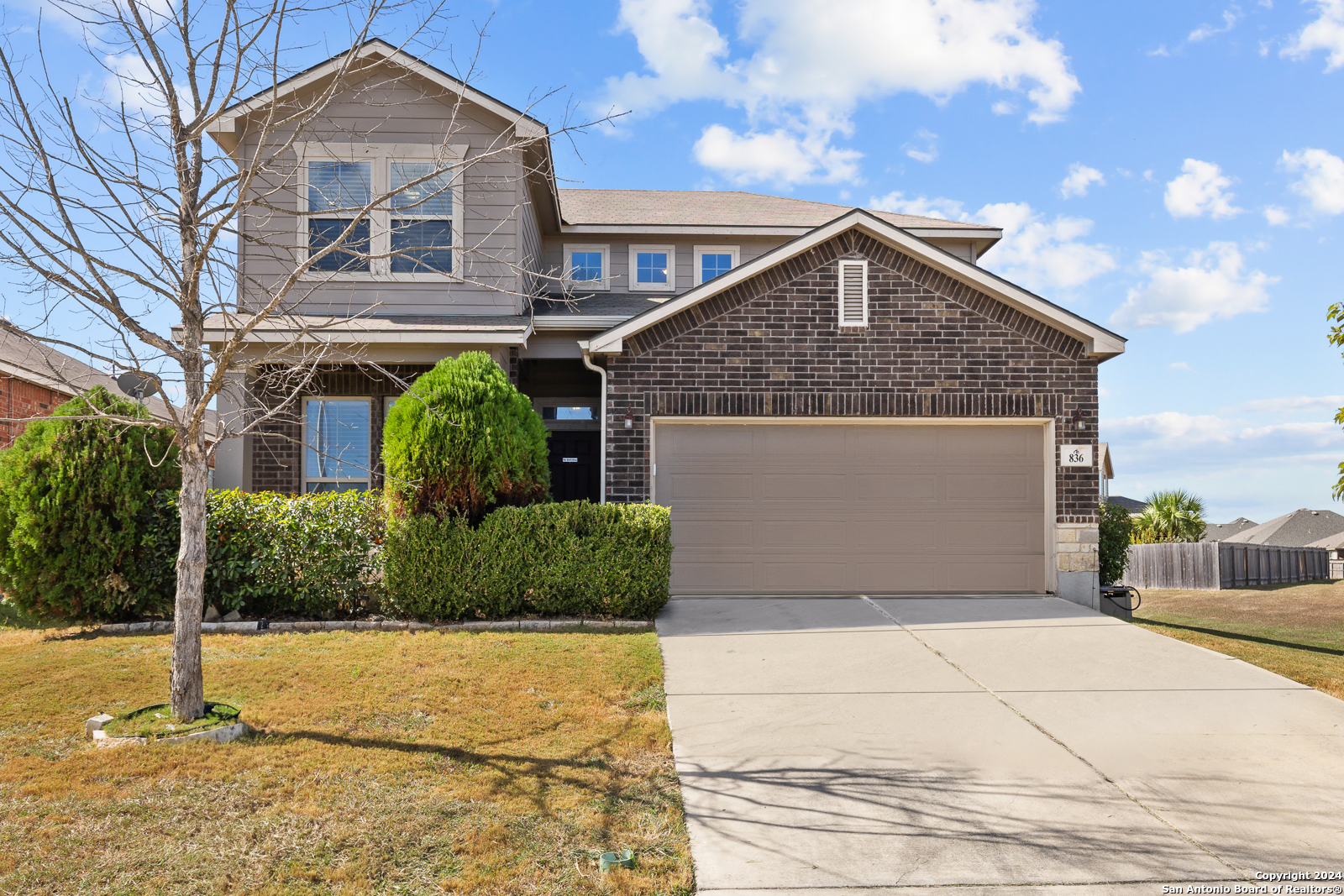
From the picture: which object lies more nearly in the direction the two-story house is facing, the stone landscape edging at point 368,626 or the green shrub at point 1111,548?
the stone landscape edging

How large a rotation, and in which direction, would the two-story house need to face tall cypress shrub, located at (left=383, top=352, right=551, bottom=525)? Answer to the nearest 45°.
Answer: approximately 45° to its right

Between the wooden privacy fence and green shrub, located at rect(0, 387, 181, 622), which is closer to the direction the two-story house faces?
the green shrub

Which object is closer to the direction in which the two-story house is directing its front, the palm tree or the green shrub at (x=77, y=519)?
the green shrub

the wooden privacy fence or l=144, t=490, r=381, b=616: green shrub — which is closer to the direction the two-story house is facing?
the green shrub

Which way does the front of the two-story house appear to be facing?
toward the camera

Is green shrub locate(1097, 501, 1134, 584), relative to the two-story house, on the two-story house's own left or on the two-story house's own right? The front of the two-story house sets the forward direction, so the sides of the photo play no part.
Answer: on the two-story house's own left

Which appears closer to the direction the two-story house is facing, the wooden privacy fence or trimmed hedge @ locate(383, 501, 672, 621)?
the trimmed hedge

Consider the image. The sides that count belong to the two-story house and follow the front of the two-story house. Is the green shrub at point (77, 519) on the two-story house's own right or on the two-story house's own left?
on the two-story house's own right

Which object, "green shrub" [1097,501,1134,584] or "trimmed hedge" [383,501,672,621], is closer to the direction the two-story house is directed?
the trimmed hedge

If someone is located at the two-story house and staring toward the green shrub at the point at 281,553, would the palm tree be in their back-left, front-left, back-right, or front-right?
back-right
